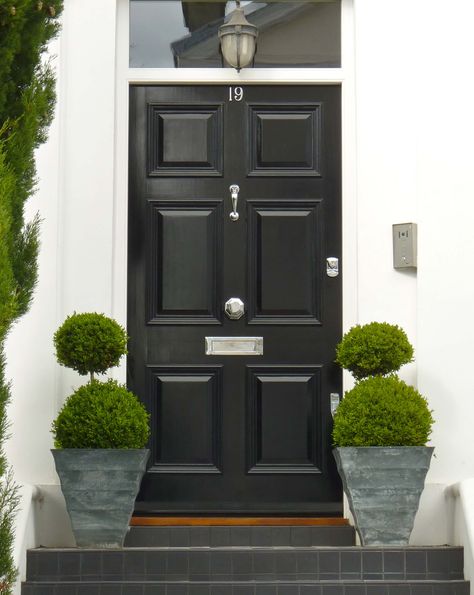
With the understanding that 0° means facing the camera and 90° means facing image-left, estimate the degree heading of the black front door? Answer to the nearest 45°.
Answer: approximately 0°

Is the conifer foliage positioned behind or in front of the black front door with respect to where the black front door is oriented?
in front

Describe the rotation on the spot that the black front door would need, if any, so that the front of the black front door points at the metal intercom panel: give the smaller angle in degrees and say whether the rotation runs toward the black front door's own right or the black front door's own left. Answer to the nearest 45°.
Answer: approximately 90° to the black front door's own left
